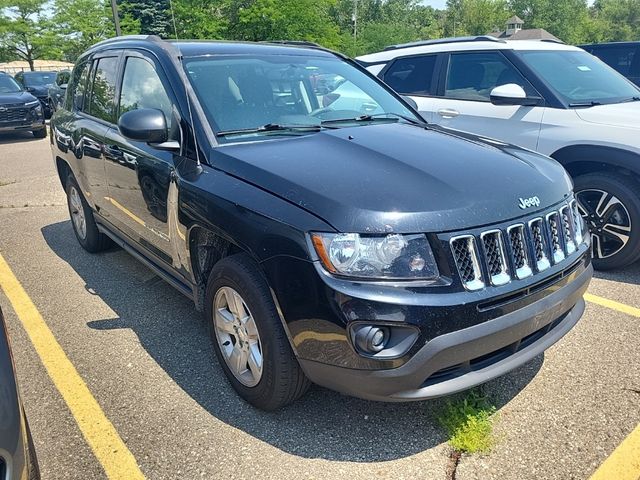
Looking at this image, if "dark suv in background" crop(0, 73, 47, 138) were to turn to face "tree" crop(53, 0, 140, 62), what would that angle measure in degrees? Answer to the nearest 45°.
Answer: approximately 135° to its left

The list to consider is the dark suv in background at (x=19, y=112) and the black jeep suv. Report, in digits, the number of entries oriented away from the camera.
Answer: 0

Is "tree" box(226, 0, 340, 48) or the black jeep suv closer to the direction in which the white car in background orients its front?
the black jeep suv

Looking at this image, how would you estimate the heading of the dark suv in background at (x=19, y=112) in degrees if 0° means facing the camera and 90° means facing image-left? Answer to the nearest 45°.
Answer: approximately 315°

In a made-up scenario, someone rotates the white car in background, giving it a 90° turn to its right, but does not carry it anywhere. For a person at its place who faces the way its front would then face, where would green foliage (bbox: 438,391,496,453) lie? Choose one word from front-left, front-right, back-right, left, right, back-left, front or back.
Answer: front-left

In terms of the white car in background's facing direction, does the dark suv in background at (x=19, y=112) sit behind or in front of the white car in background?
behind

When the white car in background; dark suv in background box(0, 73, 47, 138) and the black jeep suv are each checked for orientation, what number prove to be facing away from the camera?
0

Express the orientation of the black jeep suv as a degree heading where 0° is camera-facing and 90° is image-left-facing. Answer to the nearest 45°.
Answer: approximately 315°

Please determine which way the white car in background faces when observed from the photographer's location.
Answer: facing the viewer and to the right of the viewer

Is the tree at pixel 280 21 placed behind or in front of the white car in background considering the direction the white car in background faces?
behind

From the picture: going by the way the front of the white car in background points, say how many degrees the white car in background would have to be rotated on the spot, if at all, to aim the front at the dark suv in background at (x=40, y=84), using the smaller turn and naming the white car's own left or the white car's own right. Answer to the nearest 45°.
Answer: approximately 180°
